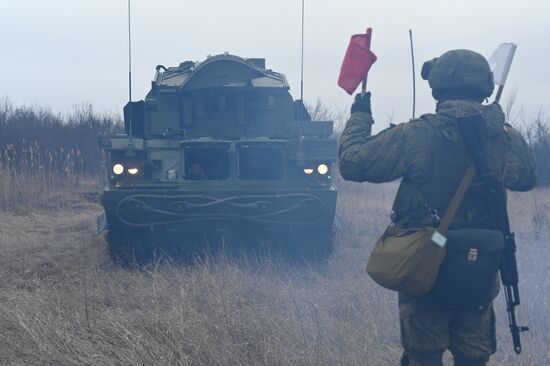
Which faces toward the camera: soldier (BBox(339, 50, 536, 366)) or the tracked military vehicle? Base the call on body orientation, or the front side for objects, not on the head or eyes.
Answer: the tracked military vehicle

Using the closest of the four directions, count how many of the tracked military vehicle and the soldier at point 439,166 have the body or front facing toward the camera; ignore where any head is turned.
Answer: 1

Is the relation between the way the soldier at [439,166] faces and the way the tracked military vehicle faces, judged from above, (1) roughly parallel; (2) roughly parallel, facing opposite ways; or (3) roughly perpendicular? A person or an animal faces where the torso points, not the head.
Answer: roughly parallel, facing opposite ways

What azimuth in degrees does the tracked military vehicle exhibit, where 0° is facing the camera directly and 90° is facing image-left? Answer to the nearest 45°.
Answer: approximately 0°

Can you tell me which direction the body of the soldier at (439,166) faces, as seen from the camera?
away from the camera

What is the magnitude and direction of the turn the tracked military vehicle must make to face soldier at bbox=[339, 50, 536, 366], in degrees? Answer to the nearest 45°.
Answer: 0° — it already faces them

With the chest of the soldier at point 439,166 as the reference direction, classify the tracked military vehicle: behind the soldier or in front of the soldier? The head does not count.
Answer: in front
